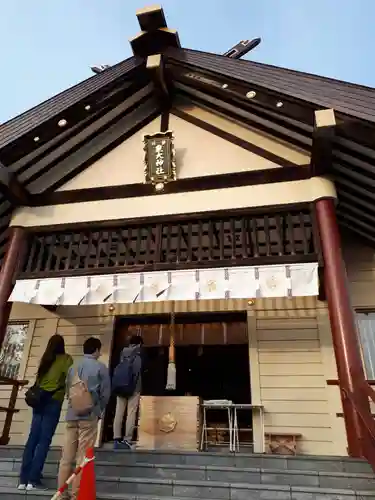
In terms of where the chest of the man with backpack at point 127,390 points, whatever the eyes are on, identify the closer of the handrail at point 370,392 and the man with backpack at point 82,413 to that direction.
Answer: the handrail

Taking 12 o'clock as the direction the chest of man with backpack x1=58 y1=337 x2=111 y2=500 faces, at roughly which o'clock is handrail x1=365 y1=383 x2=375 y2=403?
The handrail is roughly at 2 o'clock from the man with backpack.

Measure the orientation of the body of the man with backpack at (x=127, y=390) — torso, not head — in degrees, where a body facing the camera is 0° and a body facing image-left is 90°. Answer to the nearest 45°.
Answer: approximately 225°

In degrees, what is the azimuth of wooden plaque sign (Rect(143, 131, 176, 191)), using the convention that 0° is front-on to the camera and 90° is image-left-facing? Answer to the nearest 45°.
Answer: approximately 0°

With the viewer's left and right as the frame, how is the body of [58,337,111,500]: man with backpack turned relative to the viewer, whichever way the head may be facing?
facing away from the viewer and to the right of the viewer
